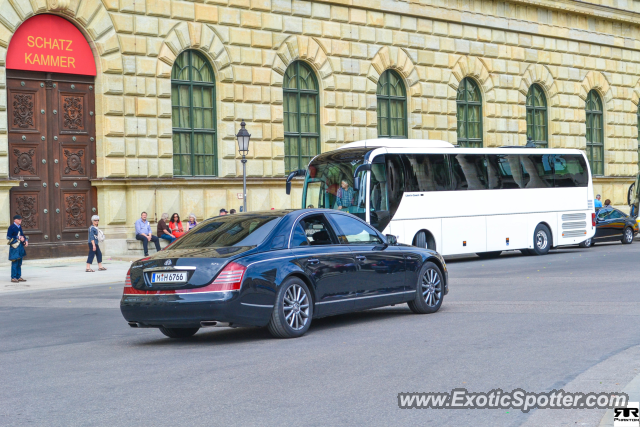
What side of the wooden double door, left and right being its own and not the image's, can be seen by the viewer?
front

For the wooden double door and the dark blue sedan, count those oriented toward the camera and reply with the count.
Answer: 1

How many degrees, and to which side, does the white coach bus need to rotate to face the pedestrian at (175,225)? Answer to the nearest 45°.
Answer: approximately 45° to its right

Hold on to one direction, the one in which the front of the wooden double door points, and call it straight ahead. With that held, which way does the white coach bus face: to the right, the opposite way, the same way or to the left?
to the right

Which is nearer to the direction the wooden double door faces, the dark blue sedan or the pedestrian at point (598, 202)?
the dark blue sedan

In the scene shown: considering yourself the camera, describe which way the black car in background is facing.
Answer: facing the viewer and to the left of the viewer

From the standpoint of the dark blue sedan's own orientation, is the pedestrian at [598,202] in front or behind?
in front

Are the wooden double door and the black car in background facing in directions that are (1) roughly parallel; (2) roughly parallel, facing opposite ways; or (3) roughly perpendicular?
roughly perpendicular

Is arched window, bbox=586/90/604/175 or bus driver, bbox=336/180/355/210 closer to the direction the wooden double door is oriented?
the bus driver

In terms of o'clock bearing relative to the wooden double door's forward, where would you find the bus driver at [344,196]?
The bus driver is roughly at 10 o'clock from the wooden double door.

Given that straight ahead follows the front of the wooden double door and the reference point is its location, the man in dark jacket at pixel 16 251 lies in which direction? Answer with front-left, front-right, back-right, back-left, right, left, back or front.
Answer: front
